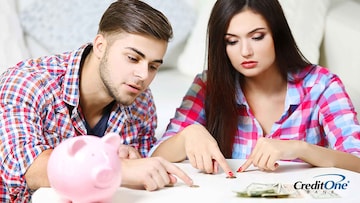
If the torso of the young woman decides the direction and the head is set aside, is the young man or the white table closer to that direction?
the white table

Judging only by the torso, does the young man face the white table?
yes

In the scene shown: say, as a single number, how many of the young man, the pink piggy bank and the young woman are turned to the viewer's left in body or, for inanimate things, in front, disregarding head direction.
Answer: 0

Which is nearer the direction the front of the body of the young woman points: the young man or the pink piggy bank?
the pink piggy bank

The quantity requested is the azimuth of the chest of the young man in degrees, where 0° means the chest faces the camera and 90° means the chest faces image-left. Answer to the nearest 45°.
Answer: approximately 315°

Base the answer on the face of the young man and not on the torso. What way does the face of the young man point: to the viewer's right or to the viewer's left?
to the viewer's right

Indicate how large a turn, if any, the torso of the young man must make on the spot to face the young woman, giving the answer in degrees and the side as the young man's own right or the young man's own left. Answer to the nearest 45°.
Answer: approximately 45° to the young man's own left

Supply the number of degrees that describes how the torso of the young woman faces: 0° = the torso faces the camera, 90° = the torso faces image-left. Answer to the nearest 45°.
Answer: approximately 0°

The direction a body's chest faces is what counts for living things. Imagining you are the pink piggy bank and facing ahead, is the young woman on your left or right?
on your left

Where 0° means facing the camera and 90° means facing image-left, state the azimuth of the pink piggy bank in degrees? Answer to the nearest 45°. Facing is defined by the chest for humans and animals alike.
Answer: approximately 315°
